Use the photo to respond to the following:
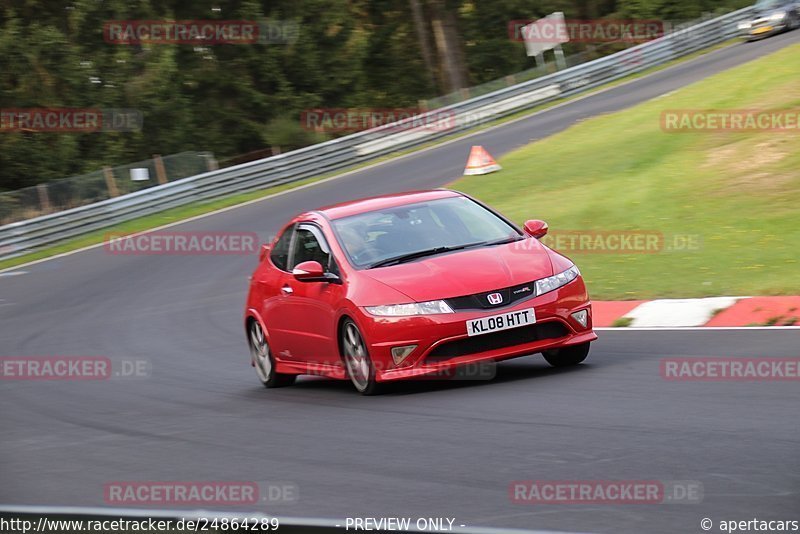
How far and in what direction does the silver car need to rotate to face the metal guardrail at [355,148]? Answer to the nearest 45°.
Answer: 0° — it already faces it

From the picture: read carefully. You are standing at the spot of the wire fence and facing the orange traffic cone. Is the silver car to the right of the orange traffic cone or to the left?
left

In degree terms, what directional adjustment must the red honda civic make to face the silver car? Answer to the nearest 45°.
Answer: approximately 90° to its left

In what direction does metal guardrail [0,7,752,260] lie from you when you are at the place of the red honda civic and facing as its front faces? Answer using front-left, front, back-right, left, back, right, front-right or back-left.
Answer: back-left

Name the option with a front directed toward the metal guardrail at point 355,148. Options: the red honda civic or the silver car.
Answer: the silver car

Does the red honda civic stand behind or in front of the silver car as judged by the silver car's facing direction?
in front

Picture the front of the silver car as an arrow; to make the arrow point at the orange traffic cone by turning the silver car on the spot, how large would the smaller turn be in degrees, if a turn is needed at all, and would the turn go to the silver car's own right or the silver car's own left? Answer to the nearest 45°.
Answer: approximately 45° to the silver car's own left

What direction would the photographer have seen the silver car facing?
facing the viewer and to the left of the viewer

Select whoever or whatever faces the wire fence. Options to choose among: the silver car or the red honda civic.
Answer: the silver car

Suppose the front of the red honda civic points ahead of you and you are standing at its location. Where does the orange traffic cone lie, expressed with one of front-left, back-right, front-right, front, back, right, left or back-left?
back-left

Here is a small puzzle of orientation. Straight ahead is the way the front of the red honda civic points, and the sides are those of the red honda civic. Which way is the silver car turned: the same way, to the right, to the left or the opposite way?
to the right

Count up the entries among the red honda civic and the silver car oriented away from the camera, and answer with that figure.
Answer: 0

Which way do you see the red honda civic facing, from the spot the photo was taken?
facing the viewer and to the right of the viewer
